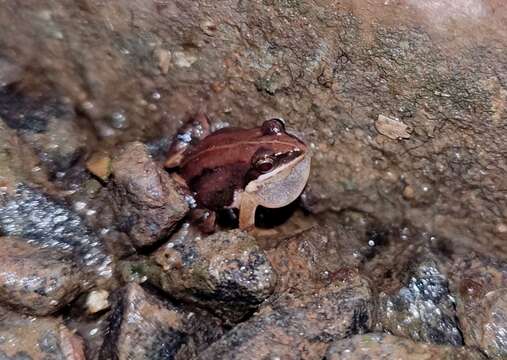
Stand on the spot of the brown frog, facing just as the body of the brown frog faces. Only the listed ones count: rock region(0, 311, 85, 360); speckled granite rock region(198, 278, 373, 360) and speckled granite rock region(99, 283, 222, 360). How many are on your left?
0

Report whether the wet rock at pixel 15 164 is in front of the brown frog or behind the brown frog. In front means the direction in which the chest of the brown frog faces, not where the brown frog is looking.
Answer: behind

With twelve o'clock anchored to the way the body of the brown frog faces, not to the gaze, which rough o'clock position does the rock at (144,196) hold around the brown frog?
The rock is roughly at 5 o'clock from the brown frog.

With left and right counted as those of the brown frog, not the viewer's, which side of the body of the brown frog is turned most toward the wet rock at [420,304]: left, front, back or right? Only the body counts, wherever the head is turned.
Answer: front

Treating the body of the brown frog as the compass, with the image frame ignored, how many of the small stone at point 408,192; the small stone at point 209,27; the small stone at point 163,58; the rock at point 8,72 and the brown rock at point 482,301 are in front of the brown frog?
2

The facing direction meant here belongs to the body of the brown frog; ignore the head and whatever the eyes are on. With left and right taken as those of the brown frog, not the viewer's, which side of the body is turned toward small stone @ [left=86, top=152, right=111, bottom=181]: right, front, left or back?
back

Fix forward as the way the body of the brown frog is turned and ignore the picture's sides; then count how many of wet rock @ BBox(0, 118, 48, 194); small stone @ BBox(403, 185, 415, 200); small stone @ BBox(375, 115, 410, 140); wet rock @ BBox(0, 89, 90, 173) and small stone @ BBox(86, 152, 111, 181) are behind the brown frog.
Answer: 3

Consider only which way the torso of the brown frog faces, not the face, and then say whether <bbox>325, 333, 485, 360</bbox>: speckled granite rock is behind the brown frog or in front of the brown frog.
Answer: in front

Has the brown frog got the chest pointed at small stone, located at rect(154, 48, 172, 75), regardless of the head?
no

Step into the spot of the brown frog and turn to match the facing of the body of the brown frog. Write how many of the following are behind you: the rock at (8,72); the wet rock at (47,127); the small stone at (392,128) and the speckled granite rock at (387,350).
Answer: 2

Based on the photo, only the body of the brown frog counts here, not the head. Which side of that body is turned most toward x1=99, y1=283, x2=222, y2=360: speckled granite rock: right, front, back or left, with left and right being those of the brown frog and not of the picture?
right

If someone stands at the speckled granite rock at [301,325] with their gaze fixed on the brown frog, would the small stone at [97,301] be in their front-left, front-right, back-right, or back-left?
front-left

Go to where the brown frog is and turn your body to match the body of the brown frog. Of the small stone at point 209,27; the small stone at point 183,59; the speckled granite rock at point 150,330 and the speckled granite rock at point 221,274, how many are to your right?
2

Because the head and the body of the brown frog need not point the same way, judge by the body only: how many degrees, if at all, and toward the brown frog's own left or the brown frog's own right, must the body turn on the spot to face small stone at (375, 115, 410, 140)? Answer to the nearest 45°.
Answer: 0° — it already faces it

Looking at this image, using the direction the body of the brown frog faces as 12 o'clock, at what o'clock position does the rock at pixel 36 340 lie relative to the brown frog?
The rock is roughly at 4 o'clock from the brown frog.

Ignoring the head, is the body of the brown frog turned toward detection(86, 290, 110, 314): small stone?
no

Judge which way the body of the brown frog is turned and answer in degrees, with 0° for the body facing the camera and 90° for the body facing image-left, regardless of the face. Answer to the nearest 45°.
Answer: approximately 270°

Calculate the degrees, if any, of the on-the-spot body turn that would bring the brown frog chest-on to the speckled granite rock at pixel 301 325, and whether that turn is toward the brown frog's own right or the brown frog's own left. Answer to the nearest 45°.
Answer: approximately 45° to the brown frog's own right

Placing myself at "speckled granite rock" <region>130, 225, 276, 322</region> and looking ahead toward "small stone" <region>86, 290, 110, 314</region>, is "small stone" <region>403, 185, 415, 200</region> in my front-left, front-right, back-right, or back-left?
back-right

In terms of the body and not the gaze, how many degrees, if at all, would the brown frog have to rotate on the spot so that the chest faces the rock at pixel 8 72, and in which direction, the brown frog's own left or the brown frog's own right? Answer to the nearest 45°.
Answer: approximately 180°
